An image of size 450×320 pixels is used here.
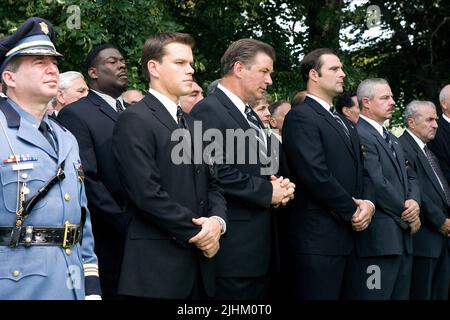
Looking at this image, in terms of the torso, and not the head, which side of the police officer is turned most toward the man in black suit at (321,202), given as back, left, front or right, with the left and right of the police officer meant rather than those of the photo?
left

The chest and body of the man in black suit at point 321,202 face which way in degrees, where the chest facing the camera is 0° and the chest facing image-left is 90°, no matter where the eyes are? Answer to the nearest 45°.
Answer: approximately 315°

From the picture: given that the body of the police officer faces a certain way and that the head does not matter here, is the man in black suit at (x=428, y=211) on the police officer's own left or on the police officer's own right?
on the police officer's own left

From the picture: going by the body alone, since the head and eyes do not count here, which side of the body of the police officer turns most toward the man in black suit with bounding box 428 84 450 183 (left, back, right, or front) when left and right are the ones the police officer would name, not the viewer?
left

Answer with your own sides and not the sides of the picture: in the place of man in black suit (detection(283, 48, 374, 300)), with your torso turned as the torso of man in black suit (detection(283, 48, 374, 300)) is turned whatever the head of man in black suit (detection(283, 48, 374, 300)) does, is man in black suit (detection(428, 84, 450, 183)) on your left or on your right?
on your left

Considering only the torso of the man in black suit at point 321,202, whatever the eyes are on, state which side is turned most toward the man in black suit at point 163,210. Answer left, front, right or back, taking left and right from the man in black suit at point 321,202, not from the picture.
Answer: right

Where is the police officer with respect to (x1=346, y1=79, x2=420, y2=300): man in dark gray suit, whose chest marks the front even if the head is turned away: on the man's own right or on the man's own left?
on the man's own right

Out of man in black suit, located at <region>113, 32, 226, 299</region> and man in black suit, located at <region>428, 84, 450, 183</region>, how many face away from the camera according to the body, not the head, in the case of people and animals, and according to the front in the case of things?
0

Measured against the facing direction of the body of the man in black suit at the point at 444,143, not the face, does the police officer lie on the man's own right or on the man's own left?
on the man's own right
